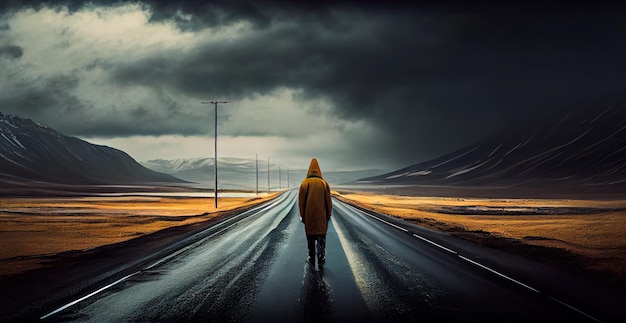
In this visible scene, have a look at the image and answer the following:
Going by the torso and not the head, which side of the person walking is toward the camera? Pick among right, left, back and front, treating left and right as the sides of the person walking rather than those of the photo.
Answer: back

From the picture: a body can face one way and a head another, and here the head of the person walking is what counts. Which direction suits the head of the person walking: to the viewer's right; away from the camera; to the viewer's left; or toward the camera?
away from the camera
